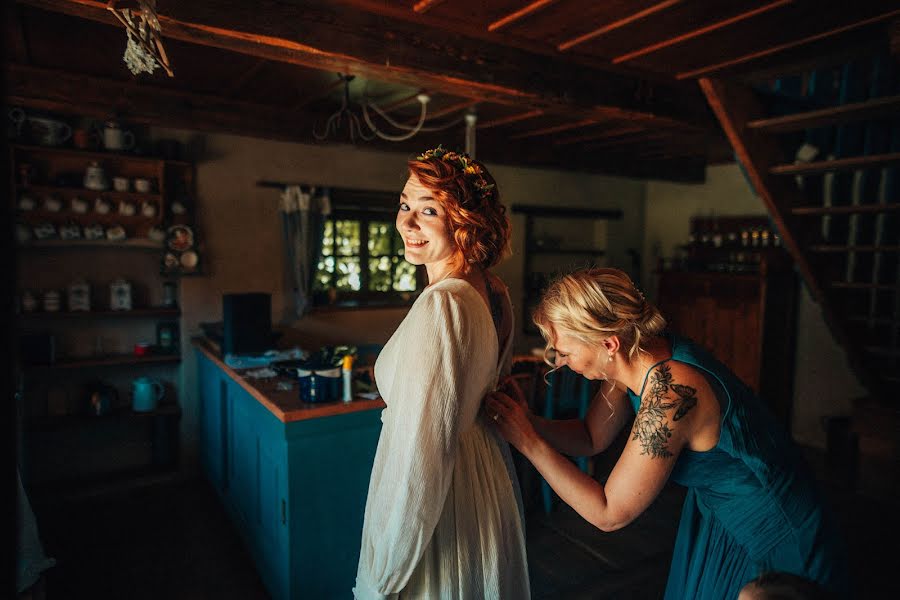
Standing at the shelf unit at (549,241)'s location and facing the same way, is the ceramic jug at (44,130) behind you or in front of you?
in front

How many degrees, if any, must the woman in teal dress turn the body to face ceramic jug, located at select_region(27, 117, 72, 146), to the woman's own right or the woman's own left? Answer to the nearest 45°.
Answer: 0° — they already face it

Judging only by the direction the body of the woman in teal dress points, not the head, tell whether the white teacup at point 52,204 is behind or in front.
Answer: in front

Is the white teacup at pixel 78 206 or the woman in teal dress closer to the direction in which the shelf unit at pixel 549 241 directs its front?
the woman in teal dress

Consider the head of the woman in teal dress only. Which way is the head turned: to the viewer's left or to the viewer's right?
to the viewer's left

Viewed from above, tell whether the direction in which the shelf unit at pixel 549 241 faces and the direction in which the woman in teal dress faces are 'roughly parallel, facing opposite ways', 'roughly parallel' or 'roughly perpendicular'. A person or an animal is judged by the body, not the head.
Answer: roughly perpendicular

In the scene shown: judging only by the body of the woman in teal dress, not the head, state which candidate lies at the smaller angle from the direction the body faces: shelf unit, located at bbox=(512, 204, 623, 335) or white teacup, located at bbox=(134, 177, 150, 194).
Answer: the white teacup

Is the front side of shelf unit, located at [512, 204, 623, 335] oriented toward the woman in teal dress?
yes

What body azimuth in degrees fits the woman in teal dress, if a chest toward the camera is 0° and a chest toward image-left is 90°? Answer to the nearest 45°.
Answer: approximately 90°

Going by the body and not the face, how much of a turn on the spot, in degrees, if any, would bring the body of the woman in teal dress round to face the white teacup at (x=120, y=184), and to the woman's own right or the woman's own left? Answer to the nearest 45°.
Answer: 0° — they already face it

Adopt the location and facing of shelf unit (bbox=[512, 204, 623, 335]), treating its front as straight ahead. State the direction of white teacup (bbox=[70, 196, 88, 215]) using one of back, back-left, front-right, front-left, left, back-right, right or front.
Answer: front-right

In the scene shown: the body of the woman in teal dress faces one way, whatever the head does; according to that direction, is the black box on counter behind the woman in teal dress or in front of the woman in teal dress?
in front

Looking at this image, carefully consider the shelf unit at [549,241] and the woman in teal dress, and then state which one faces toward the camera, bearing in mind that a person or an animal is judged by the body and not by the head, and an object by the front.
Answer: the shelf unit

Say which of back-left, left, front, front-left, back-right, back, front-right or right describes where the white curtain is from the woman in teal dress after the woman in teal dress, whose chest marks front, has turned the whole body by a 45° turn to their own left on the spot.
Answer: right

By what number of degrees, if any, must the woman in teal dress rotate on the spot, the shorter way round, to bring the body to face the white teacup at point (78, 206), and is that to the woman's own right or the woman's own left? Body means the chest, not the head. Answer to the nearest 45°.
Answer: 0° — they already face it

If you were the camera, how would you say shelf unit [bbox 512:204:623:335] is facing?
facing the viewer

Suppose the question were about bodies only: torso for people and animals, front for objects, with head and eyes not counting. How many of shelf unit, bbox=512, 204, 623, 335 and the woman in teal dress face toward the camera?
1
